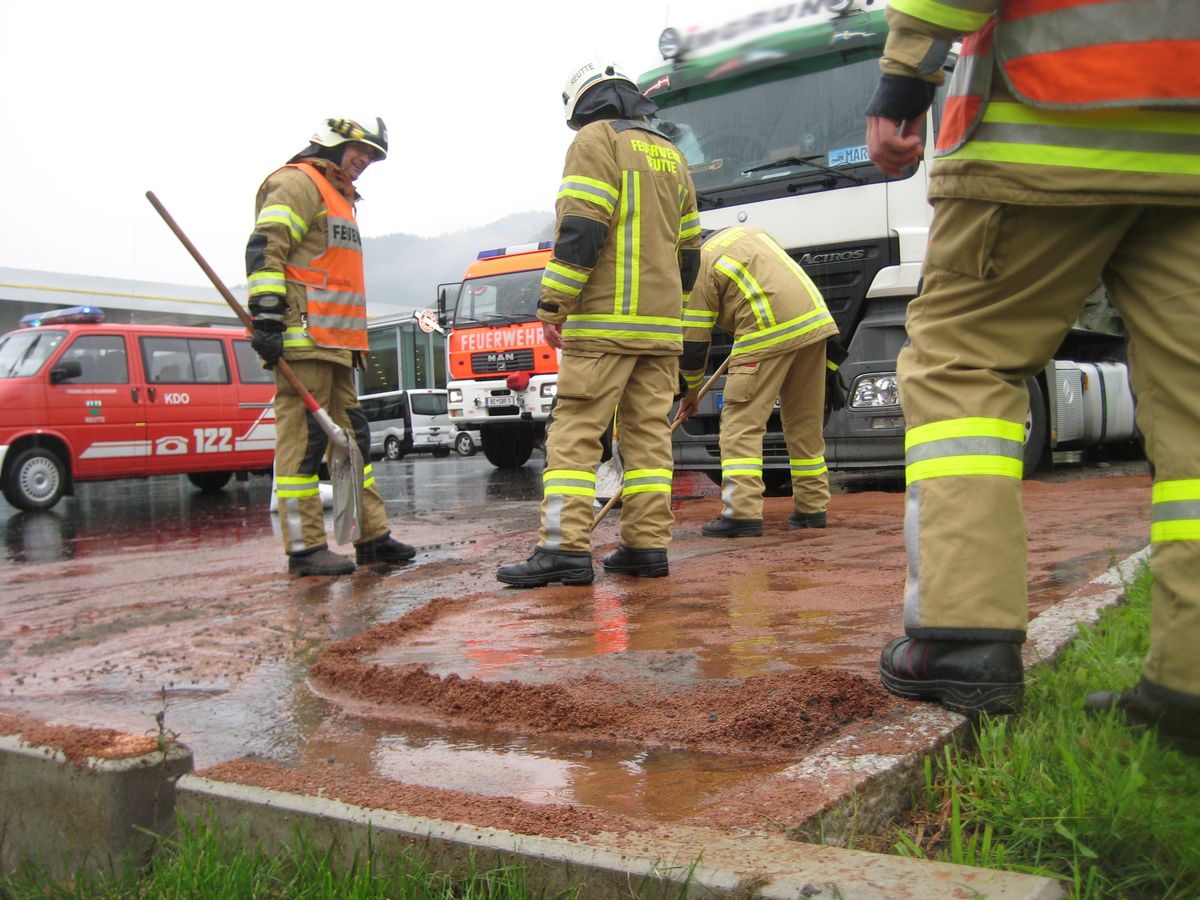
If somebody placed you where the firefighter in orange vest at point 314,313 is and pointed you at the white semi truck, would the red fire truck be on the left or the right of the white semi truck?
left

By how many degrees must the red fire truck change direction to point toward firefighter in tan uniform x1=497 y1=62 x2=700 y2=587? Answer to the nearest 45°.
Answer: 0° — it already faces them

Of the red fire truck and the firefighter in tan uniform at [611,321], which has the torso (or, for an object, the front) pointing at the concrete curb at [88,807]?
the red fire truck

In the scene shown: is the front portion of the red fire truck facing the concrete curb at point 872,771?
yes

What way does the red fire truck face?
toward the camera

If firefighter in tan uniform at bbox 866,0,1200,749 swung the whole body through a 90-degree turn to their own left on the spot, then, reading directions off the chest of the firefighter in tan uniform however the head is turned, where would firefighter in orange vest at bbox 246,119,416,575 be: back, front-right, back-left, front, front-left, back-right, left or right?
right

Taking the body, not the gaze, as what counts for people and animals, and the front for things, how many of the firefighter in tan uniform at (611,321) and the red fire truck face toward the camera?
1

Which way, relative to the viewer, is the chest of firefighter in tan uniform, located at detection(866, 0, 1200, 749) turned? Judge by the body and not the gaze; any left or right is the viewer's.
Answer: facing away from the viewer and to the left of the viewer

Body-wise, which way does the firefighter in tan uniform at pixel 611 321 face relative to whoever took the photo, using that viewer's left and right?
facing away from the viewer and to the left of the viewer

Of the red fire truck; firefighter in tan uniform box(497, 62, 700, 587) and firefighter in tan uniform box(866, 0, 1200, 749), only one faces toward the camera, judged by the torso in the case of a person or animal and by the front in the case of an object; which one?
the red fire truck

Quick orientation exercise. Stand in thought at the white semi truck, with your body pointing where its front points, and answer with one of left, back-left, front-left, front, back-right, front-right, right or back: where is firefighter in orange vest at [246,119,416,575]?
front

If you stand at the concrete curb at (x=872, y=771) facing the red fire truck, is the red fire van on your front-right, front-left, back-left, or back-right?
front-left

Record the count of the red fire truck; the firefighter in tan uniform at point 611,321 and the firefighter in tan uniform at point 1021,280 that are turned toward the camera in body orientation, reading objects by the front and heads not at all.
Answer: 1
